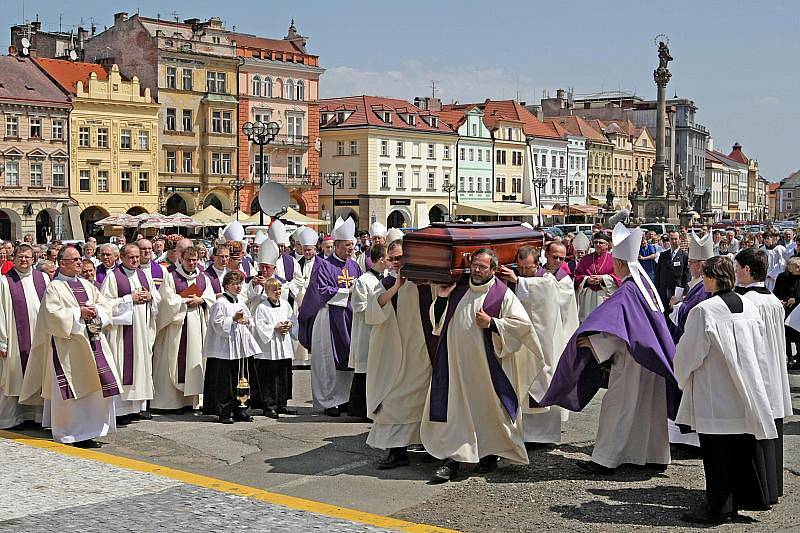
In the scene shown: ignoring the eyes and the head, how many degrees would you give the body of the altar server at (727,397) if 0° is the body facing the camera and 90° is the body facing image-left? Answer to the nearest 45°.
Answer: approximately 135°

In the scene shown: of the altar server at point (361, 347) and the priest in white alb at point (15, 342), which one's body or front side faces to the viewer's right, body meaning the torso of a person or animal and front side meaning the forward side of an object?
the altar server

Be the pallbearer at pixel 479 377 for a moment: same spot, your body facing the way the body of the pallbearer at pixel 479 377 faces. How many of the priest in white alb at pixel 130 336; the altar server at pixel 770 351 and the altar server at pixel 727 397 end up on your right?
1

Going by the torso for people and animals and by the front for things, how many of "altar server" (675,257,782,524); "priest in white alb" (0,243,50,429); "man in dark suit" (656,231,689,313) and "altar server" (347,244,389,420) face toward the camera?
2

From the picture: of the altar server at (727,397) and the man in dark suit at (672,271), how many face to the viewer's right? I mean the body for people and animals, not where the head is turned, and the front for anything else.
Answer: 0

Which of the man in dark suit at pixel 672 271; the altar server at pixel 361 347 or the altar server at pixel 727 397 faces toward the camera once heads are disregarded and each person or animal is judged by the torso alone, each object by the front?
the man in dark suit

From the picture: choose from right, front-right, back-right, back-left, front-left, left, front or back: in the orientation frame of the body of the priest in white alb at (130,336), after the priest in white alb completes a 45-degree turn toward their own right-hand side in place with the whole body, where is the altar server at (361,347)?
left

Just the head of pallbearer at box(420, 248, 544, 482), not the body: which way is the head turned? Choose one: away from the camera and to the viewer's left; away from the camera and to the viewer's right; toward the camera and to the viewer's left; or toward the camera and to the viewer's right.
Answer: toward the camera and to the viewer's left

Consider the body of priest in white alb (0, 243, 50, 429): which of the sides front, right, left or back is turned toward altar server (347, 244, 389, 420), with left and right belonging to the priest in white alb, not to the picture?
left

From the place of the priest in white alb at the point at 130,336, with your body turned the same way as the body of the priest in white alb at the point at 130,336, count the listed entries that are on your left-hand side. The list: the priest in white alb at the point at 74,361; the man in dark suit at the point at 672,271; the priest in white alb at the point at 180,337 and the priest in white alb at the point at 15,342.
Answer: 2

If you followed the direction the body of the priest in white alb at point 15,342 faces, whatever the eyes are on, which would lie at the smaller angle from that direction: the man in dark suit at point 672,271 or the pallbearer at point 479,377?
the pallbearer

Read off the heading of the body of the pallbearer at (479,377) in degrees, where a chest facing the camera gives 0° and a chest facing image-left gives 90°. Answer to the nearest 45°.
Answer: approximately 45°

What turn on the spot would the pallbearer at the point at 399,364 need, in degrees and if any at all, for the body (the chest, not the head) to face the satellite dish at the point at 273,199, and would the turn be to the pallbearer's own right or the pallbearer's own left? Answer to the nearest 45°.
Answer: approximately 135° to the pallbearer's own right

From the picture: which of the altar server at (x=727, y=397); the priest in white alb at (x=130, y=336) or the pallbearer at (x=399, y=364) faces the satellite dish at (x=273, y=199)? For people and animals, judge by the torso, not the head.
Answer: the altar server

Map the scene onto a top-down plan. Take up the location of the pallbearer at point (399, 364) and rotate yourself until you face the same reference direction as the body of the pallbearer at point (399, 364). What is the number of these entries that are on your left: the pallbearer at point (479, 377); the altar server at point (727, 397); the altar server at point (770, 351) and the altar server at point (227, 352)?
3

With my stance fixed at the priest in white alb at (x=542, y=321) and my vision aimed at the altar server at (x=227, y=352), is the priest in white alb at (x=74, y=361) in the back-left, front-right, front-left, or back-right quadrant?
front-left

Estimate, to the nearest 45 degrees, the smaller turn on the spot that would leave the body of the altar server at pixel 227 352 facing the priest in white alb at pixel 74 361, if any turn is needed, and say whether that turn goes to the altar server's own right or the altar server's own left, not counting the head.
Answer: approximately 90° to the altar server's own right
